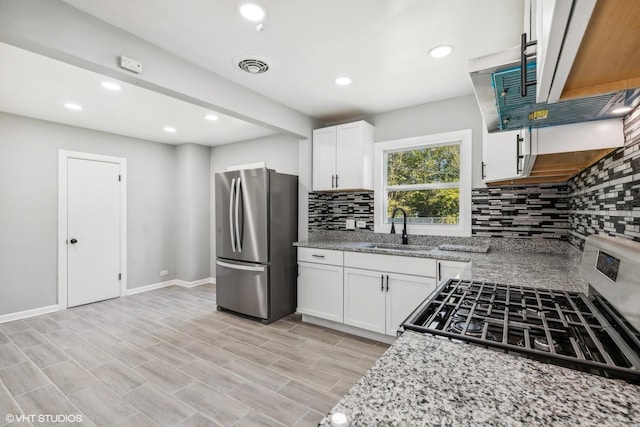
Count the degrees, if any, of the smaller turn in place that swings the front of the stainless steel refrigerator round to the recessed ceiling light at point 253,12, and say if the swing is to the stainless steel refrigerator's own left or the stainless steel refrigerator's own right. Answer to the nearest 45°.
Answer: approximately 45° to the stainless steel refrigerator's own left

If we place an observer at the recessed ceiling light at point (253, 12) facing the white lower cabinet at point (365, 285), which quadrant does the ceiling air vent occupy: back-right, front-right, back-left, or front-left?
front-left

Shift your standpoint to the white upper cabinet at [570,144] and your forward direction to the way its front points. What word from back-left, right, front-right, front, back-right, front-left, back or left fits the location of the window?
front-right

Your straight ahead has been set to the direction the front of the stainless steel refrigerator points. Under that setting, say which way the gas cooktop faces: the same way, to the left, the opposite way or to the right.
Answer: to the right

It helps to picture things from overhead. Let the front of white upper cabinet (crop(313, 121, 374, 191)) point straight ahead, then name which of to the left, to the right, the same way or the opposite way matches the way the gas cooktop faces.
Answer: to the right

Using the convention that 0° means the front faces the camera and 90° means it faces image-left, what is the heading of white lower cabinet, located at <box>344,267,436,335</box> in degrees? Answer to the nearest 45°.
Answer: approximately 45°

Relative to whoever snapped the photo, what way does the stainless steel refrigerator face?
facing the viewer and to the left of the viewer

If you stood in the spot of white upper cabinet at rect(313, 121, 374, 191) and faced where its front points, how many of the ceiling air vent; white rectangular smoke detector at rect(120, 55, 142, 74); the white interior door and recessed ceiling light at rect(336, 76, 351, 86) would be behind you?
0

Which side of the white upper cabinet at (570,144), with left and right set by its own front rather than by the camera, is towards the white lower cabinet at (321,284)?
front

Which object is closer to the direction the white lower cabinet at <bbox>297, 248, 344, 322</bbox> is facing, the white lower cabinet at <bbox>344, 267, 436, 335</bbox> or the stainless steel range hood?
the stainless steel range hood

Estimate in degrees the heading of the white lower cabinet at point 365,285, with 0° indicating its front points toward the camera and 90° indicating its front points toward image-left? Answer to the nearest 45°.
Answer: approximately 45°

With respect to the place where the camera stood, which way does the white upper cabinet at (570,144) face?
facing to the left of the viewer

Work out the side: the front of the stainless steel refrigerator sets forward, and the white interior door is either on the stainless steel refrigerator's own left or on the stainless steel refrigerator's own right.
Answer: on the stainless steel refrigerator's own right

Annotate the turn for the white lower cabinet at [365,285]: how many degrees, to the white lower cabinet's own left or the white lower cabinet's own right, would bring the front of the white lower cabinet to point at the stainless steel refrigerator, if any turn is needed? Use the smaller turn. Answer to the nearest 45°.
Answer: approximately 45° to the white lower cabinet's own right
